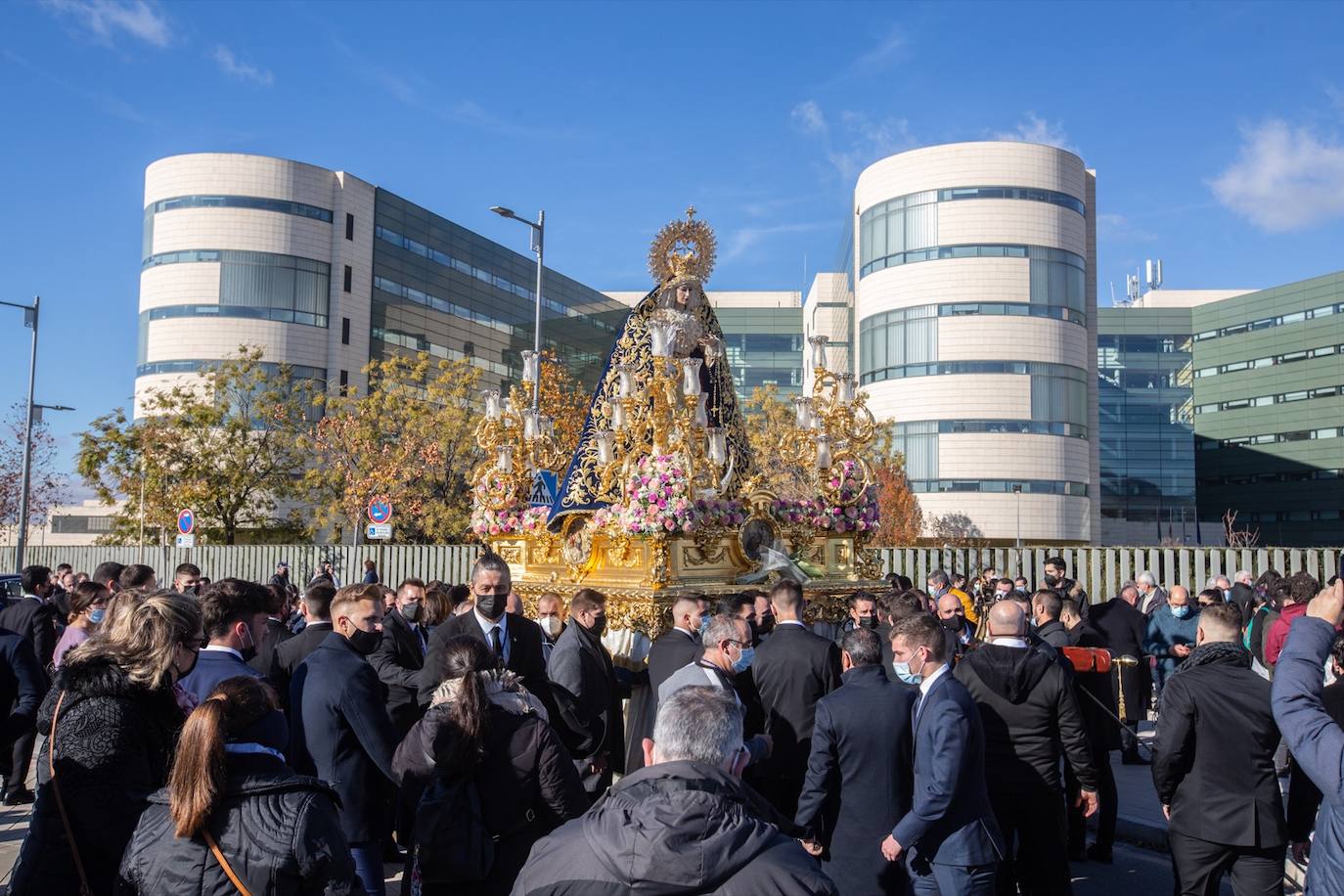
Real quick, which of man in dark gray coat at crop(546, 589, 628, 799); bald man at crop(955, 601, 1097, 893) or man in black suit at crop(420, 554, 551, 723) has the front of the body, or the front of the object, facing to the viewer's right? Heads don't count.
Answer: man in dark gray coat at crop(546, 589, 628, 799)

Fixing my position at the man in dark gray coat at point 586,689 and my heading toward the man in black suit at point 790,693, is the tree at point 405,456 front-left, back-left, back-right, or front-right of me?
back-left

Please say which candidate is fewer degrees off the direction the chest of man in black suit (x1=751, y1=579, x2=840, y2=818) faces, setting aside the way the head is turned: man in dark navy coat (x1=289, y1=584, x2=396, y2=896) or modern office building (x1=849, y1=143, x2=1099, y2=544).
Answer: the modern office building

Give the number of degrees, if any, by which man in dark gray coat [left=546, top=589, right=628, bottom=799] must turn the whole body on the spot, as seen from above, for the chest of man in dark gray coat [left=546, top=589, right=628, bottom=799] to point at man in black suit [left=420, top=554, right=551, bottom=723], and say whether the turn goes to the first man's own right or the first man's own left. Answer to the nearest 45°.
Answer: approximately 135° to the first man's own right

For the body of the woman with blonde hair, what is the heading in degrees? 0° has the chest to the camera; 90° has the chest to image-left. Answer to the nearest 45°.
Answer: approximately 225°

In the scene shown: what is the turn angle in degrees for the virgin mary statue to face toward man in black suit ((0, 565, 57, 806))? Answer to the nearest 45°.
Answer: approximately 90° to its right
